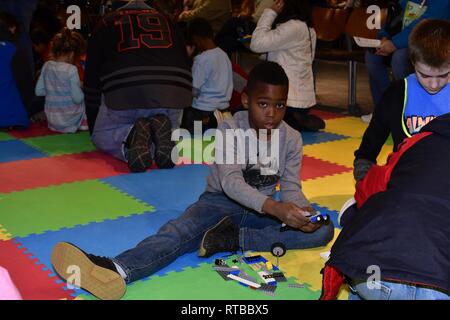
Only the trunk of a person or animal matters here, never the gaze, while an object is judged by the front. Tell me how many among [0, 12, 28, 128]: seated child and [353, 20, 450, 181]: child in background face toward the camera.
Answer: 1

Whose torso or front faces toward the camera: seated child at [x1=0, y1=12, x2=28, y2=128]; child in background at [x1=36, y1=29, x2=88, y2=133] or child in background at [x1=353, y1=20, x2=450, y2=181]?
child in background at [x1=353, y1=20, x2=450, y2=181]

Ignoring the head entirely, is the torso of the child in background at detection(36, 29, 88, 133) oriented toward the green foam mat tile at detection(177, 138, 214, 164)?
no

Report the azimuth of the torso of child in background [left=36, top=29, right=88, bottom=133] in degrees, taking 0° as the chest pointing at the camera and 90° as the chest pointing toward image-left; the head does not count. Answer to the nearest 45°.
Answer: approximately 225°

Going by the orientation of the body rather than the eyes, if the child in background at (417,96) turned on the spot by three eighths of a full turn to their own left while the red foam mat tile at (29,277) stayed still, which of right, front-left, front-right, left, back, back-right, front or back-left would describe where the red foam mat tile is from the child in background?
back

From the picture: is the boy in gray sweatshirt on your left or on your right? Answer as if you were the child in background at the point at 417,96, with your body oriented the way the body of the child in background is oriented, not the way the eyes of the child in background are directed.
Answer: on your right

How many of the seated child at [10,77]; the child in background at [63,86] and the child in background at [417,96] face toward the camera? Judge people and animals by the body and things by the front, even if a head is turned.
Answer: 1

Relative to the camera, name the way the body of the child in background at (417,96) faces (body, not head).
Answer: toward the camera

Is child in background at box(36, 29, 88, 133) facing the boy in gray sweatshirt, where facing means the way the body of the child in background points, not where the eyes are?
no

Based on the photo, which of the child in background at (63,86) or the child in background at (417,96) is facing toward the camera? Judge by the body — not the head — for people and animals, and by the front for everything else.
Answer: the child in background at (417,96)

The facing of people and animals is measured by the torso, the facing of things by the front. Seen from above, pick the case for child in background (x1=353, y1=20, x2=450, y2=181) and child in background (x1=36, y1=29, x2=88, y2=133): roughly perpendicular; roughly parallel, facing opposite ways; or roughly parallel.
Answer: roughly parallel, facing opposite ways

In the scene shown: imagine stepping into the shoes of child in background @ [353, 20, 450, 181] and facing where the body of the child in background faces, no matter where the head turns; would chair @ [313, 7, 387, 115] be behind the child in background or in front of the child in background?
behind

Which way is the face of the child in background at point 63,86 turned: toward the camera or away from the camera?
away from the camera

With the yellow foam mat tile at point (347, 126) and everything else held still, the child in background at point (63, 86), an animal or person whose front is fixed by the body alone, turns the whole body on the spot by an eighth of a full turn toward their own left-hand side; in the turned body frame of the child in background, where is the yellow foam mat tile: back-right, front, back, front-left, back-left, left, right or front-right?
right
